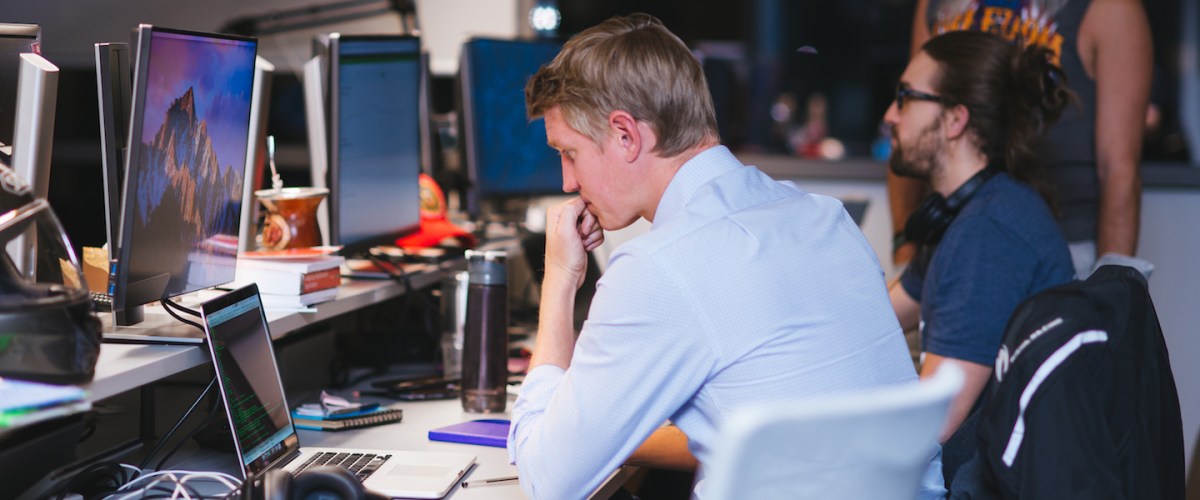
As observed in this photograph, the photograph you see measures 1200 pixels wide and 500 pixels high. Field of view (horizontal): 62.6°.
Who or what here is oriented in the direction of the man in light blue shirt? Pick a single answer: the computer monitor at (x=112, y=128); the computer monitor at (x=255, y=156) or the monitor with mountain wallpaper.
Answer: the monitor with mountain wallpaper

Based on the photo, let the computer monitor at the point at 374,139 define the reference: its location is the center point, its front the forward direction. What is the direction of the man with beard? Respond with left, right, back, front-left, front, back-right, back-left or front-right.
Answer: front-left

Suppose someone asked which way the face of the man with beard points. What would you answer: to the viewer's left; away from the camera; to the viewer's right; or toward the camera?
to the viewer's left

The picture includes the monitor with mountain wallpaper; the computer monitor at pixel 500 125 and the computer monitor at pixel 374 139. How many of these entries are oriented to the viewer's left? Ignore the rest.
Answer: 0

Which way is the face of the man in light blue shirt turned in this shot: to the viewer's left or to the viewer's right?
to the viewer's left

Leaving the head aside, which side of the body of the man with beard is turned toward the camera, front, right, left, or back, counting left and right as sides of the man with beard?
left

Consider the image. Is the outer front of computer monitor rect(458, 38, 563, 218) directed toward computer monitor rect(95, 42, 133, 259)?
no

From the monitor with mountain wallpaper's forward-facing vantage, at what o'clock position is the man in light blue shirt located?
The man in light blue shirt is roughly at 12 o'clock from the monitor with mountain wallpaper.

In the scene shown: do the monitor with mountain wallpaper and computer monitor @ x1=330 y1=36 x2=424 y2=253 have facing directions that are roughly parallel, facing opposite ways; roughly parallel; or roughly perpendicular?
roughly parallel

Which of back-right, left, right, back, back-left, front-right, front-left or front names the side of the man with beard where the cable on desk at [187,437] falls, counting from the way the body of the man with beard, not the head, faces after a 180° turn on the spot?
back-right

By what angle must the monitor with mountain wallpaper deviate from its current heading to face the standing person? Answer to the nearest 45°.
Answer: approximately 45° to its left
